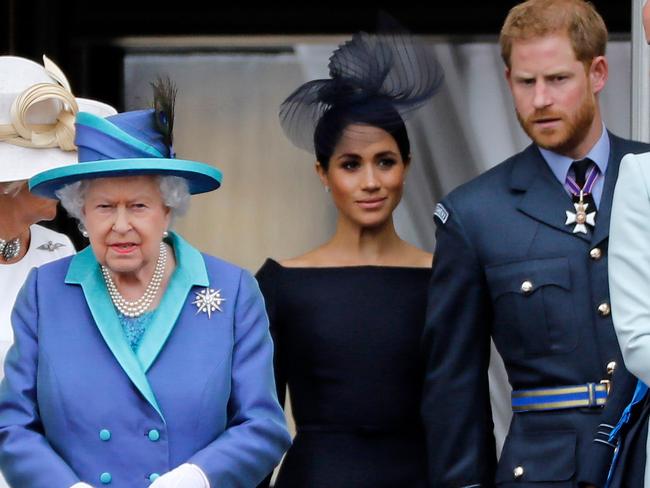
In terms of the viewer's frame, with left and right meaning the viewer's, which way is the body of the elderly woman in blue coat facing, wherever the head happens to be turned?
facing the viewer

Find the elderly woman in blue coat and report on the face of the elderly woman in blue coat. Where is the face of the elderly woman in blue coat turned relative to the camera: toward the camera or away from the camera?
toward the camera

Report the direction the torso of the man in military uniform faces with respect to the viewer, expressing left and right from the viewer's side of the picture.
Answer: facing the viewer and to the right of the viewer

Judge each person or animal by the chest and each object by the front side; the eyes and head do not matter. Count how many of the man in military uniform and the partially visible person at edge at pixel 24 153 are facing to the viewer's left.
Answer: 0

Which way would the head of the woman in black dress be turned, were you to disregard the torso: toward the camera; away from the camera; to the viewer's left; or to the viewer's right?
toward the camera

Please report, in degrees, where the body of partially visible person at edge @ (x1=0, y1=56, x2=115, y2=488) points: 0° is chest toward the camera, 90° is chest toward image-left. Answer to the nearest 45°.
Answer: approximately 315°

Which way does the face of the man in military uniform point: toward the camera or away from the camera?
toward the camera

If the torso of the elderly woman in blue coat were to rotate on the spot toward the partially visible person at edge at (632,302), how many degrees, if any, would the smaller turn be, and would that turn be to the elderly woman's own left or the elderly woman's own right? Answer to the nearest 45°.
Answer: approximately 90° to the elderly woman's own left

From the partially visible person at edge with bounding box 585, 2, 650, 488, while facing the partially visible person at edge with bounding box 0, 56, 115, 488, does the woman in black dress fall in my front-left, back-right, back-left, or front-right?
front-right
